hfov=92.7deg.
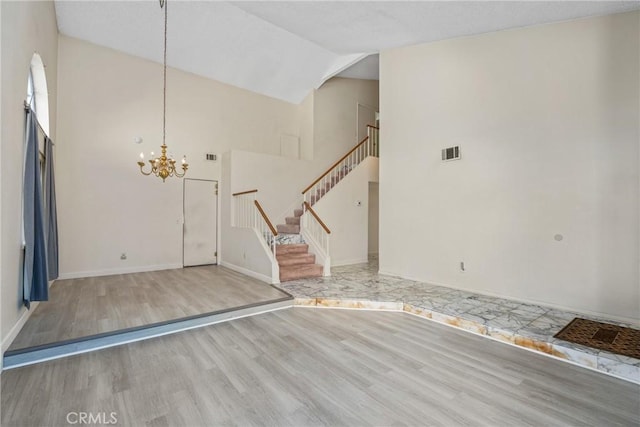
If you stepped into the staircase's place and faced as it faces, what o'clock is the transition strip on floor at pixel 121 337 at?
The transition strip on floor is roughly at 1 o'clock from the staircase.

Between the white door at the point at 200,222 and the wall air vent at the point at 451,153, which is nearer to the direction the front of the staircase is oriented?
the wall air vent

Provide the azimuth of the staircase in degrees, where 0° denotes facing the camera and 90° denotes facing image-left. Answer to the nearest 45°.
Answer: approximately 0°

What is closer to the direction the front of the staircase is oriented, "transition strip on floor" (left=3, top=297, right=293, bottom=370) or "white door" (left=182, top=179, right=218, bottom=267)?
the transition strip on floor

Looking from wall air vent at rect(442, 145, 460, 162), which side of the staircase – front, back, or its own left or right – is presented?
left

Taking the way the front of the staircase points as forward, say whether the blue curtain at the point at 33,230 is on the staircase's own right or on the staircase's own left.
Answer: on the staircase's own right

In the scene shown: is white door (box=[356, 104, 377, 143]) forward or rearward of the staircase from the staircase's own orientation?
rearward

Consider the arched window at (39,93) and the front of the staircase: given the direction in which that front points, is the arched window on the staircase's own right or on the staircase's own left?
on the staircase's own right

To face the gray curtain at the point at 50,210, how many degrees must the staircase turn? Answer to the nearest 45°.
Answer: approximately 90° to its right
